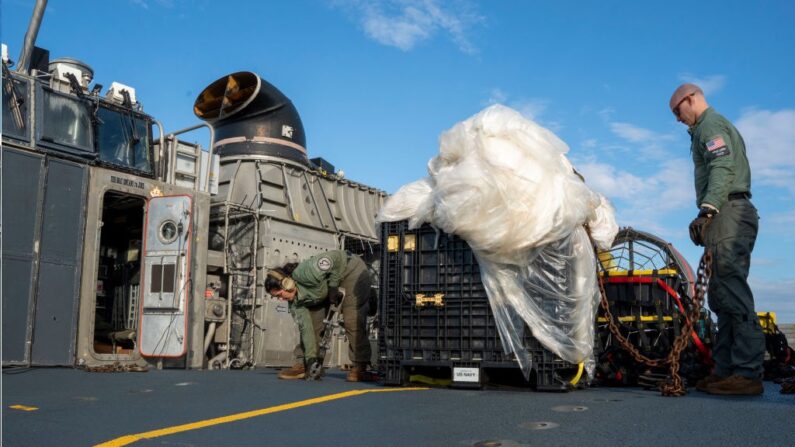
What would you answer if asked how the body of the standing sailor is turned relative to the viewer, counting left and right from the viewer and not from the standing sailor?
facing to the left of the viewer

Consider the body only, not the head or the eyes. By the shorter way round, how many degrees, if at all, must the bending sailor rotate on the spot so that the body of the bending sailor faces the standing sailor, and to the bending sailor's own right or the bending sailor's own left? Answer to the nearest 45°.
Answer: approximately 135° to the bending sailor's own left

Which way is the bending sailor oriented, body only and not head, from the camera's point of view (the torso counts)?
to the viewer's left

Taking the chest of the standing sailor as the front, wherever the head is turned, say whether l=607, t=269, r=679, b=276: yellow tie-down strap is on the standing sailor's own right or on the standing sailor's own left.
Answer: on the standing sailor's own right

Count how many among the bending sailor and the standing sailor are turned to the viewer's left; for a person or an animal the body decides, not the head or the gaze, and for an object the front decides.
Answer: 2

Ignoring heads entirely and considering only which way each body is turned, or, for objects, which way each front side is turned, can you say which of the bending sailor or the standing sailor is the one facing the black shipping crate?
the standing sailor

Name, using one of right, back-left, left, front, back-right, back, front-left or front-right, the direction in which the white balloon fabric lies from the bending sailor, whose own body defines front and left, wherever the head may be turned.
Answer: back-left
